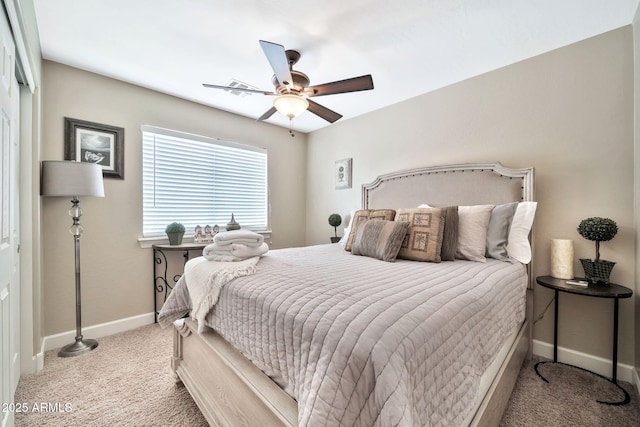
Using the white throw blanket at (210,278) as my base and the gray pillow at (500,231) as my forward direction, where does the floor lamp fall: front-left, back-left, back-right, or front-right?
back-left

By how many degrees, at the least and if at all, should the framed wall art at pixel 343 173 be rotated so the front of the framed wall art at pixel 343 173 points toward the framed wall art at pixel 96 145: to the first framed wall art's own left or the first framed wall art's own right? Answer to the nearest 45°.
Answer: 0° — it already faces it

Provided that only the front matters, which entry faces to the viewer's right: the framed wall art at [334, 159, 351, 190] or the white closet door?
the white closet door

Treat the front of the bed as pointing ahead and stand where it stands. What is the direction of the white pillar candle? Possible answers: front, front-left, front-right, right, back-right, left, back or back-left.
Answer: back

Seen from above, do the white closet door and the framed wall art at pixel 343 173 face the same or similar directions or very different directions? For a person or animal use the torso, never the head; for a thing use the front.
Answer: very different directions

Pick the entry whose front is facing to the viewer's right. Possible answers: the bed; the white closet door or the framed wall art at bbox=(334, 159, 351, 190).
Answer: the white closet door

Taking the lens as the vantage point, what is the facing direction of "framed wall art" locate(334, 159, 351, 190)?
facing the viewer and to the left of the viewer

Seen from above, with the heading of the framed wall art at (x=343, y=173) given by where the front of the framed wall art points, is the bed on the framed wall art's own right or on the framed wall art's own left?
on the framed wall art's own left

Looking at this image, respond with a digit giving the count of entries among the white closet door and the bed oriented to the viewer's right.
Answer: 1

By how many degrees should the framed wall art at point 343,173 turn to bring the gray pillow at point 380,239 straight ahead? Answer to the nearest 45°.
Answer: approximately 45° to its left

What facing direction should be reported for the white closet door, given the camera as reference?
facing to the right of the viewer

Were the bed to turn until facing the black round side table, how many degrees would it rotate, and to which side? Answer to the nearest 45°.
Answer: approximately 180°

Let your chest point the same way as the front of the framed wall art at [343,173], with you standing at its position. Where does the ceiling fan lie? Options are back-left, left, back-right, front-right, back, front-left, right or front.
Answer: front-left

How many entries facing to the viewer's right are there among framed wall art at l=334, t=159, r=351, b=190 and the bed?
0

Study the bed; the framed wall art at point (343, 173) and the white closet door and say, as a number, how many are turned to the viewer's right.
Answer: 1

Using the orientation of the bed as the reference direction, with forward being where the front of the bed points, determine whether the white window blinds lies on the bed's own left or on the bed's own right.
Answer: on the bed's own right
